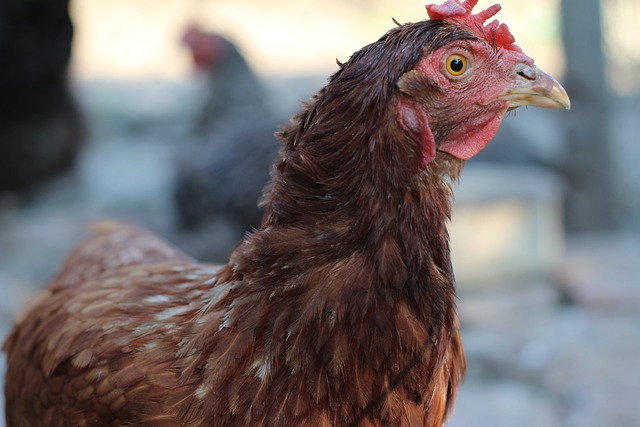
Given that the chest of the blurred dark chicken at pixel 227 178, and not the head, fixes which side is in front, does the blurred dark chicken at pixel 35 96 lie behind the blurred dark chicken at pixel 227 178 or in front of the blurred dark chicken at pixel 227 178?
in front

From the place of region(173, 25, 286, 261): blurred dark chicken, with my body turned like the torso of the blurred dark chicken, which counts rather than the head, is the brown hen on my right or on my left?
on my left

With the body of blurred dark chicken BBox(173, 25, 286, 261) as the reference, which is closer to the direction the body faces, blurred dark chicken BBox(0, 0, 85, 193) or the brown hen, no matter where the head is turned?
the blurred dark chicken

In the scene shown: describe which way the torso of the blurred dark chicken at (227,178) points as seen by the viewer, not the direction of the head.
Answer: to the viewer's left
